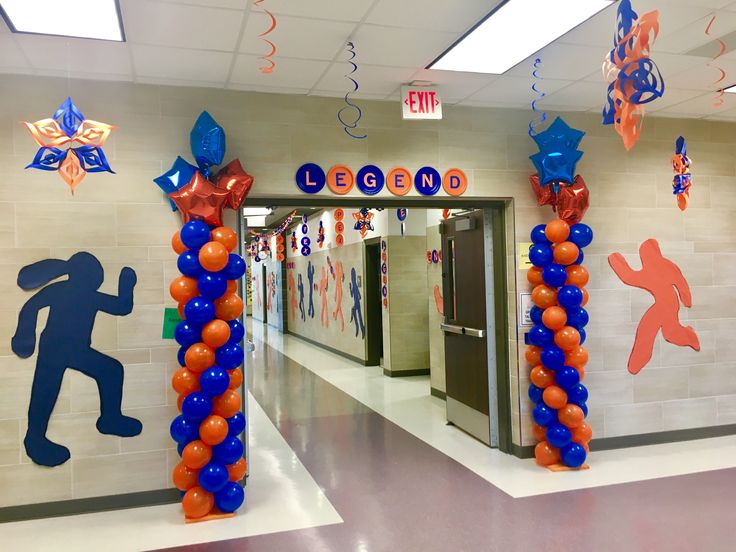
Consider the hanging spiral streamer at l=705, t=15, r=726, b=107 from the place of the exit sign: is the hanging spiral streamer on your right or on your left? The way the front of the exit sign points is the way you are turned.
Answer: on your left

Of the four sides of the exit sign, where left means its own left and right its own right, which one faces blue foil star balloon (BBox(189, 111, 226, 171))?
right

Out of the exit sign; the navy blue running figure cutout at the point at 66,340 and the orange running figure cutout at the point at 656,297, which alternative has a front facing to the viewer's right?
the navy blue running figure cutout

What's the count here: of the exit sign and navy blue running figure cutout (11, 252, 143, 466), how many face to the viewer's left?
0

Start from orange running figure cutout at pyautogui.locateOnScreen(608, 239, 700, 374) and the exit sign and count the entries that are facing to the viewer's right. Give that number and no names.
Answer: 0

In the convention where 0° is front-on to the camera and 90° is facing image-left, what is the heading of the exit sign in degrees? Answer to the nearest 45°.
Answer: approximately 0°
